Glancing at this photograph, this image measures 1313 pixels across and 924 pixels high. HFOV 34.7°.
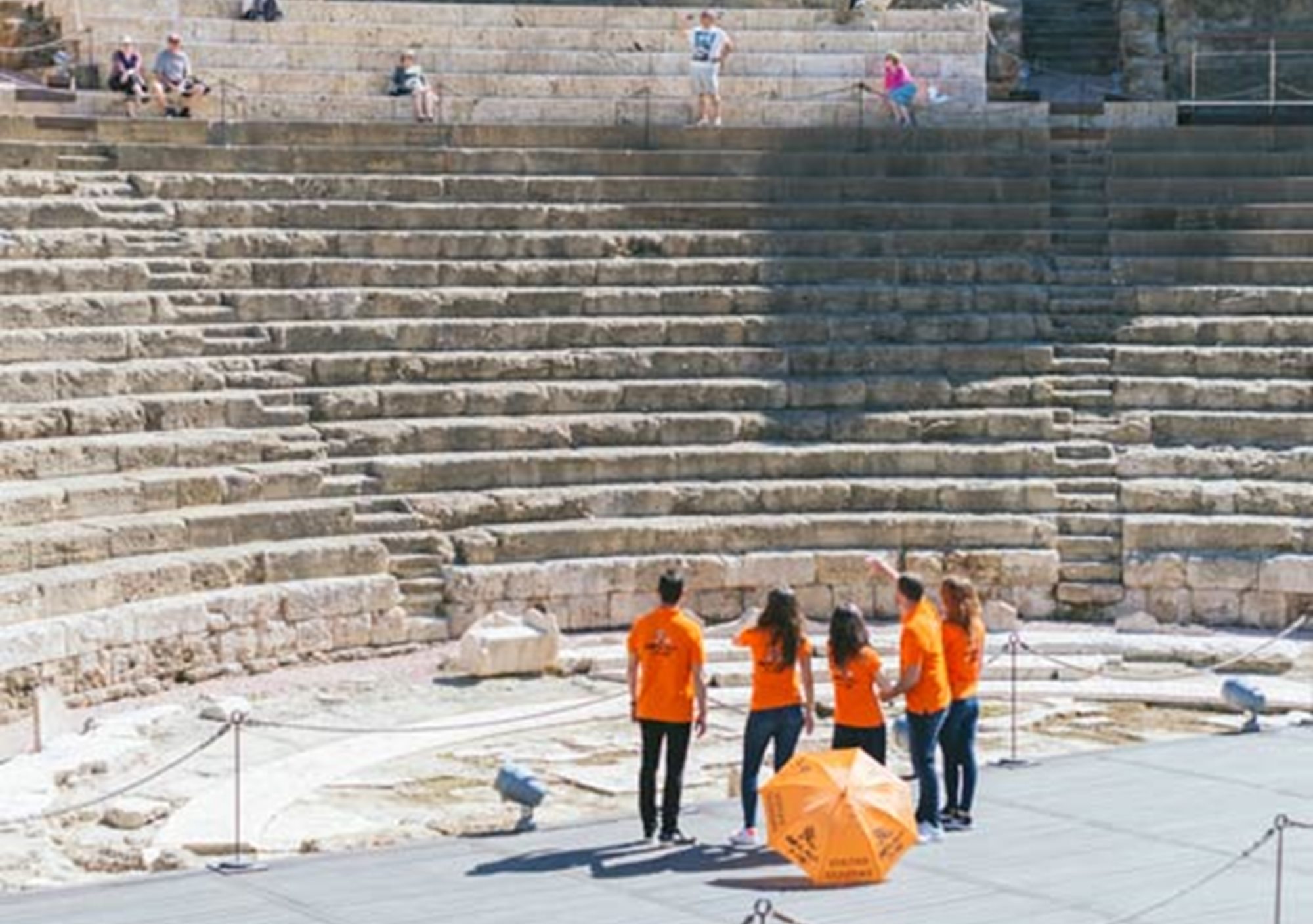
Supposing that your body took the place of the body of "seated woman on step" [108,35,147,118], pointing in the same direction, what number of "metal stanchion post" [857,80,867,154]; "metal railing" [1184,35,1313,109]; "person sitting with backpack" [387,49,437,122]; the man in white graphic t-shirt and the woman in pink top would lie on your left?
5

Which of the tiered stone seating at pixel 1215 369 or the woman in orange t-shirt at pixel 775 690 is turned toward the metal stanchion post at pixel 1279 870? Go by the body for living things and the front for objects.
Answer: the tiered stone seating

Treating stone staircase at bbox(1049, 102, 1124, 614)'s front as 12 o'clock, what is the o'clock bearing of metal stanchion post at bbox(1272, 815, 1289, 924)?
The metal stanchion post is roughly at 12 o'clock from the stone staircase.

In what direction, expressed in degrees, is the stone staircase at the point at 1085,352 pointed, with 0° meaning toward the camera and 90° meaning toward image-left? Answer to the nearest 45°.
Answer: approximately 0°

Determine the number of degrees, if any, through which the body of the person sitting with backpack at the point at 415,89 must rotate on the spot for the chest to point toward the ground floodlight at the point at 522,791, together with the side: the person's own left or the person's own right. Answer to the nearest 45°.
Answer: approximately 45° to the person's own right

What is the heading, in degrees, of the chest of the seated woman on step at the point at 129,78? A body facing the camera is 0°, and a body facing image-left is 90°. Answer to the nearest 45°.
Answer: approximately 0°

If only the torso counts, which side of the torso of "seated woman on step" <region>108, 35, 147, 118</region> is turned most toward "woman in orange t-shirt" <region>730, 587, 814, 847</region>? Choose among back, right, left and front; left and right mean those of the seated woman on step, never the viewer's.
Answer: front

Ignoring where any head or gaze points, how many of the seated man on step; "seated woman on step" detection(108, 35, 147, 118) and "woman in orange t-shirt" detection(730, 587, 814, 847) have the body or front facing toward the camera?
2

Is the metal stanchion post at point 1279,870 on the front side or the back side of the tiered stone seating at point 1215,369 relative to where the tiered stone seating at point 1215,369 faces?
on the front side

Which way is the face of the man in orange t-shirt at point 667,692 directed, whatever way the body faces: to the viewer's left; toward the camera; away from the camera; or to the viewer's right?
away from the camera

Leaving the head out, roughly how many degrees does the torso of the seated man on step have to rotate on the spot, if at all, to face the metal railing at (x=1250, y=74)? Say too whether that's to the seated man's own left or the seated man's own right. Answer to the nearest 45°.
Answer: approximately 90° to the seated man's own left
